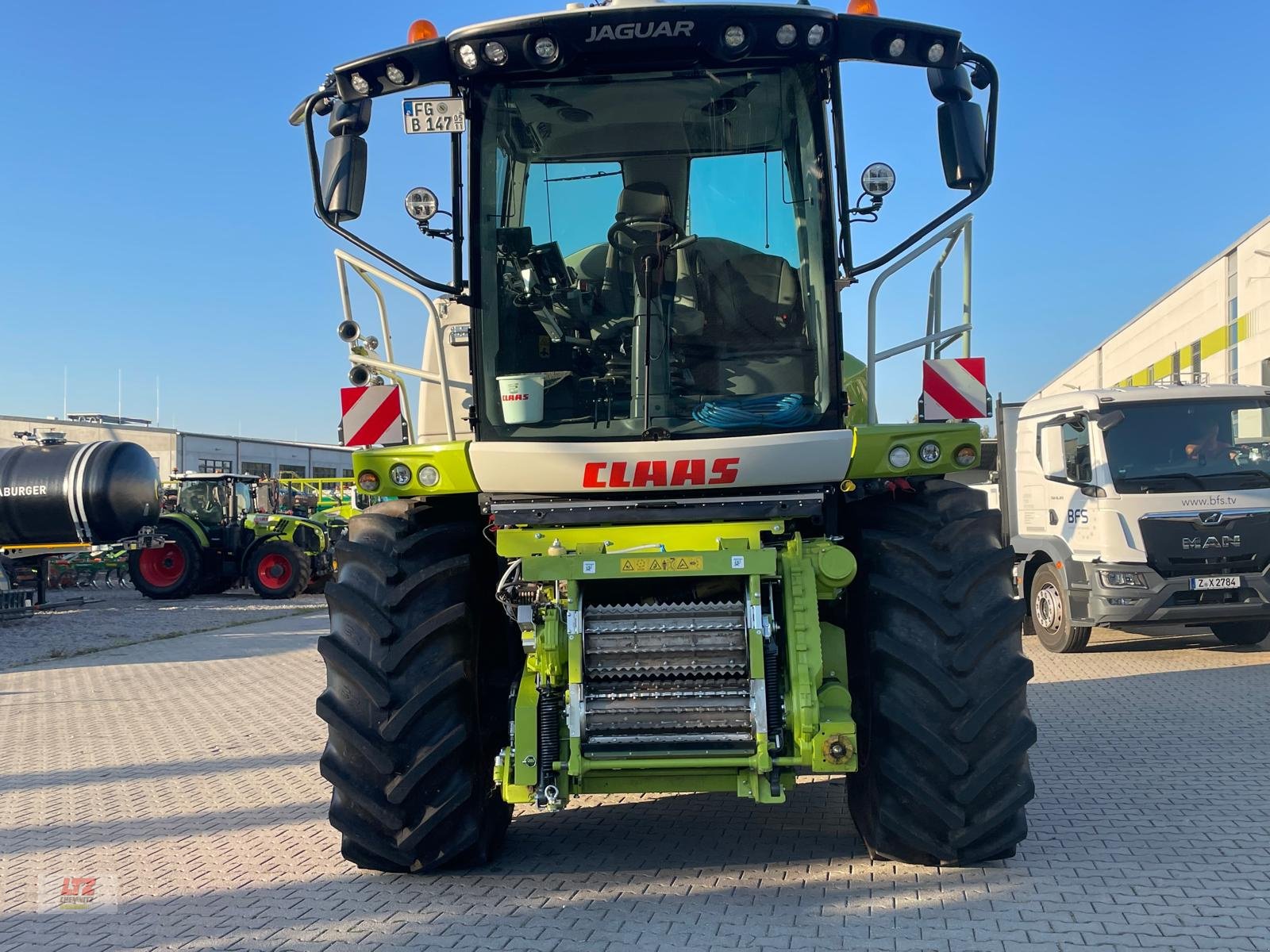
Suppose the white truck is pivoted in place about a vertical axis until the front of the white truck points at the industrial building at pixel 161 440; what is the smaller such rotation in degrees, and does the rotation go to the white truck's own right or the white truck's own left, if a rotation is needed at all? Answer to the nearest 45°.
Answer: approximately 180°

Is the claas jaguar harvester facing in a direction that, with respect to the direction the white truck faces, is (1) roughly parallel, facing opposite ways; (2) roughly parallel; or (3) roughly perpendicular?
roughly parallel

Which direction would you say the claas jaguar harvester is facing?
toward the camera

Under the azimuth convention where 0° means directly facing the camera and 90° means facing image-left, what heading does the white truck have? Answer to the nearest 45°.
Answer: approximately 315°

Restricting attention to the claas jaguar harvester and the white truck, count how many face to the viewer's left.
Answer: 0

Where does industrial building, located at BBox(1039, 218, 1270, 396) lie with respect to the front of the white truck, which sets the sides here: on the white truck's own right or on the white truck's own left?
on the white truck's own left

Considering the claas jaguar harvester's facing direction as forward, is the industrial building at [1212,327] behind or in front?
behind

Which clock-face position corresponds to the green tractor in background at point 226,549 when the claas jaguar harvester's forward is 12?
The green tractor in background is roughly at 5 o'clock from the claas jaguar harvester.

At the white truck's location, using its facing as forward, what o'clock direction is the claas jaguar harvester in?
The claas jaguar harvester is roughly at 2 o'clock from the white truck.

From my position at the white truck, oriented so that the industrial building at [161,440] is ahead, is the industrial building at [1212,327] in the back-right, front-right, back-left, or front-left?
front-right

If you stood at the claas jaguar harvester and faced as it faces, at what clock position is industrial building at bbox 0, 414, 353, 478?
The industrial building is roughly at 5 o'clock from the claas jaguar harvester.

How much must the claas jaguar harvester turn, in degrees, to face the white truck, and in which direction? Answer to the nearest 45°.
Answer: approximately 135° to its left
